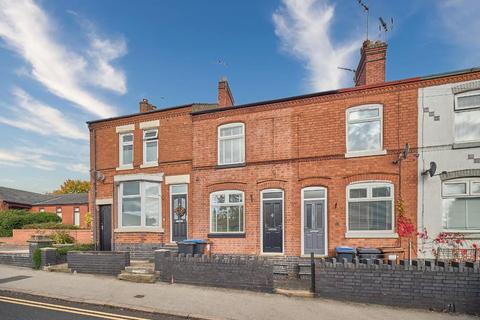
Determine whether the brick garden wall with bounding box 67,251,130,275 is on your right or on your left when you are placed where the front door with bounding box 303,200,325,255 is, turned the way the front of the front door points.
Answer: on your right

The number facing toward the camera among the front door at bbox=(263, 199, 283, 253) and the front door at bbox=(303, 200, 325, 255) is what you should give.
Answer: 2

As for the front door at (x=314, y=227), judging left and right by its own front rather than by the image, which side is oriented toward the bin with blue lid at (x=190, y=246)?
right

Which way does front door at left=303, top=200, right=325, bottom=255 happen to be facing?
toward the camera

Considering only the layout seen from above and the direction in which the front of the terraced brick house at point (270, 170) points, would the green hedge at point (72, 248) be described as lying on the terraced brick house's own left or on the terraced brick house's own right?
on the terraced brick house's own right
